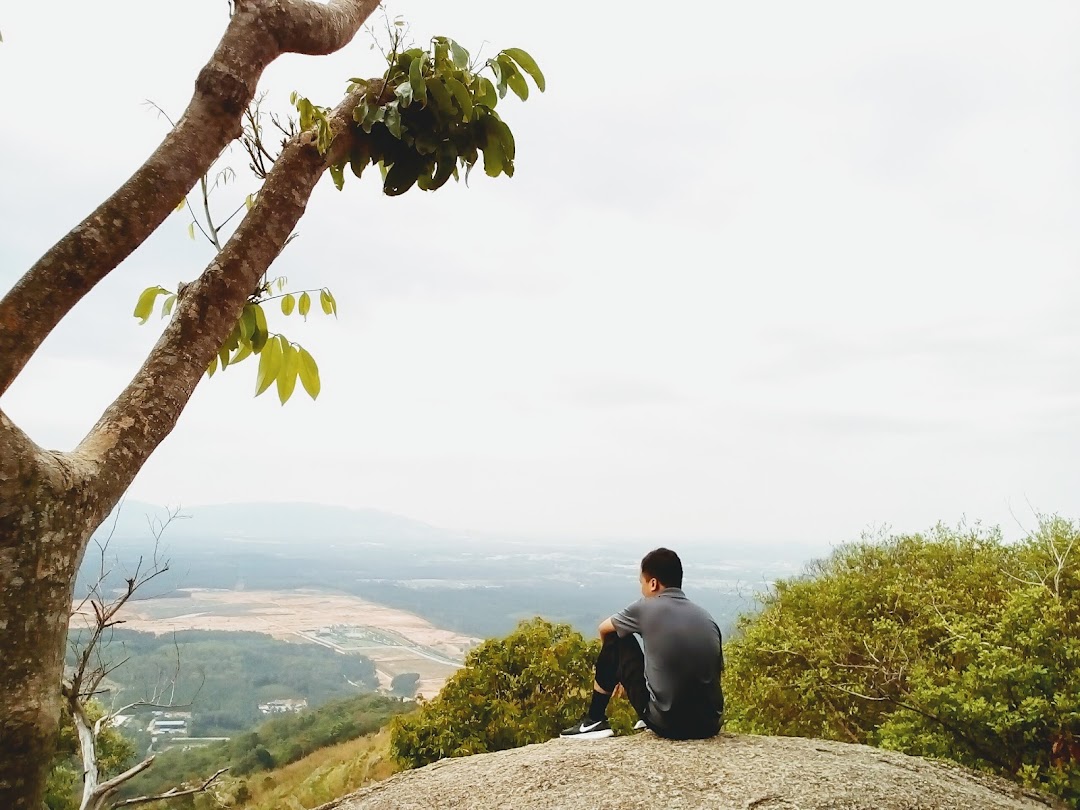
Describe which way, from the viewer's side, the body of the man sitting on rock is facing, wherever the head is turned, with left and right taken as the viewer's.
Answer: facing away from the viewer and to the left of the viewer

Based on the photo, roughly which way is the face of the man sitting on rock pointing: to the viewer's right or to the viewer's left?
to the viewer's left

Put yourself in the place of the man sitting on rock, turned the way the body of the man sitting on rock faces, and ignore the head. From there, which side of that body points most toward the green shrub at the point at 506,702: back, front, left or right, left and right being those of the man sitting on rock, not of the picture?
front
